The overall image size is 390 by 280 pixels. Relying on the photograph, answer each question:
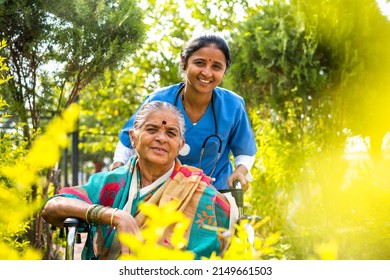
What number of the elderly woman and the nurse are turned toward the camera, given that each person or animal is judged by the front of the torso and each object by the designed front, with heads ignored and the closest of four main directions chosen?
2

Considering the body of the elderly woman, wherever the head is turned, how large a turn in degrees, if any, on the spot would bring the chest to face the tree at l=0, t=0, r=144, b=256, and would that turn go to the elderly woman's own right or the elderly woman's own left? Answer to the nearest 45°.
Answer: approximately 135° to the elderly woman's own right

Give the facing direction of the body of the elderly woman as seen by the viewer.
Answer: toward the camera

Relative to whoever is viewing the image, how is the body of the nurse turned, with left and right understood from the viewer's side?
facing the viewer

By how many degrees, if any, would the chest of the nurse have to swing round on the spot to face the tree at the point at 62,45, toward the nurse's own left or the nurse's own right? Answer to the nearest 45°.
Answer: approximately 135° to the nurse's own right

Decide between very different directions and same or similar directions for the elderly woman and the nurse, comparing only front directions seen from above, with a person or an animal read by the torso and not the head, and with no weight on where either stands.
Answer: same or similar directions
